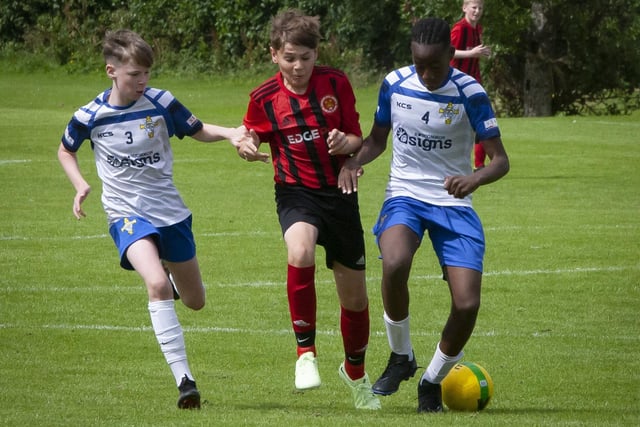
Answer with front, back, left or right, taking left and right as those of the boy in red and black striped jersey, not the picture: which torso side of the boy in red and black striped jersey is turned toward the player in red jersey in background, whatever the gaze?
back

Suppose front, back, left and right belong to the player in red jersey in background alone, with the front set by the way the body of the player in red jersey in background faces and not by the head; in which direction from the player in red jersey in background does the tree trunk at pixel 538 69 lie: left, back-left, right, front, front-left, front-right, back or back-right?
back-left

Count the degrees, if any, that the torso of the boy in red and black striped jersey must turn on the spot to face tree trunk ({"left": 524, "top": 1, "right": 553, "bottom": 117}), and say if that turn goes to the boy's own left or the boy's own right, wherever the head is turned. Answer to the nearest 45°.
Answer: approximately 180°

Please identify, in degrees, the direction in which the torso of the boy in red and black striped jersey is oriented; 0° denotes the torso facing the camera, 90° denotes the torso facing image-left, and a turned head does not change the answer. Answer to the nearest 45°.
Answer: approximately 0°
